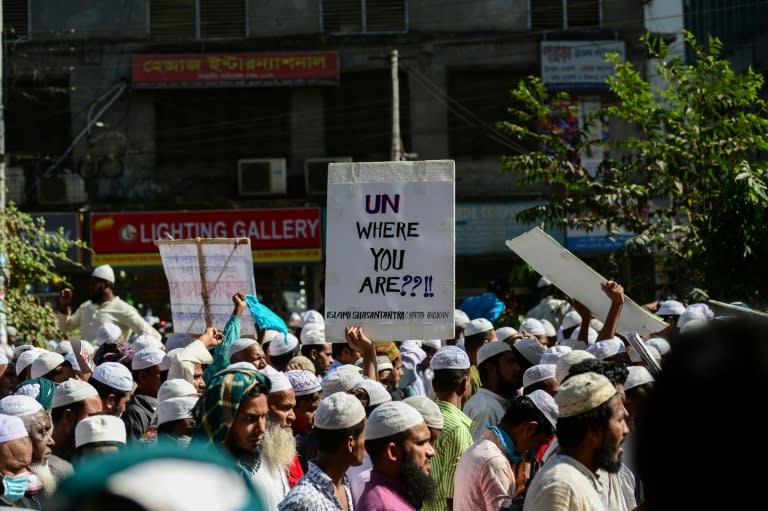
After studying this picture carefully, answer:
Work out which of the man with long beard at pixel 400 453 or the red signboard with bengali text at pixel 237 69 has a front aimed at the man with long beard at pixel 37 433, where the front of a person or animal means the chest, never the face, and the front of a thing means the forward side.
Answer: the red signboard with bengali text

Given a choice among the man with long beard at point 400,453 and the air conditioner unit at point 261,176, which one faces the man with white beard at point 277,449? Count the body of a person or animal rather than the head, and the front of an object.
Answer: the air conditioner unit

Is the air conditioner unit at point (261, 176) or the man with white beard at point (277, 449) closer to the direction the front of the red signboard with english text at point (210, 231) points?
the man with white beard

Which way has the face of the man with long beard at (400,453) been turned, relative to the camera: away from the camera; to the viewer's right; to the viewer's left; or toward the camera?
to the viewer's right

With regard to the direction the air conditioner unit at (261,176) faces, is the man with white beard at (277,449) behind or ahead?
ahead

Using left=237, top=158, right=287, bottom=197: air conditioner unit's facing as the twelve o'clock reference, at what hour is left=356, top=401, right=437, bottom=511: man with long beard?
The man with long beard is roughly at 12 o'clock from the air conditioner unit.
